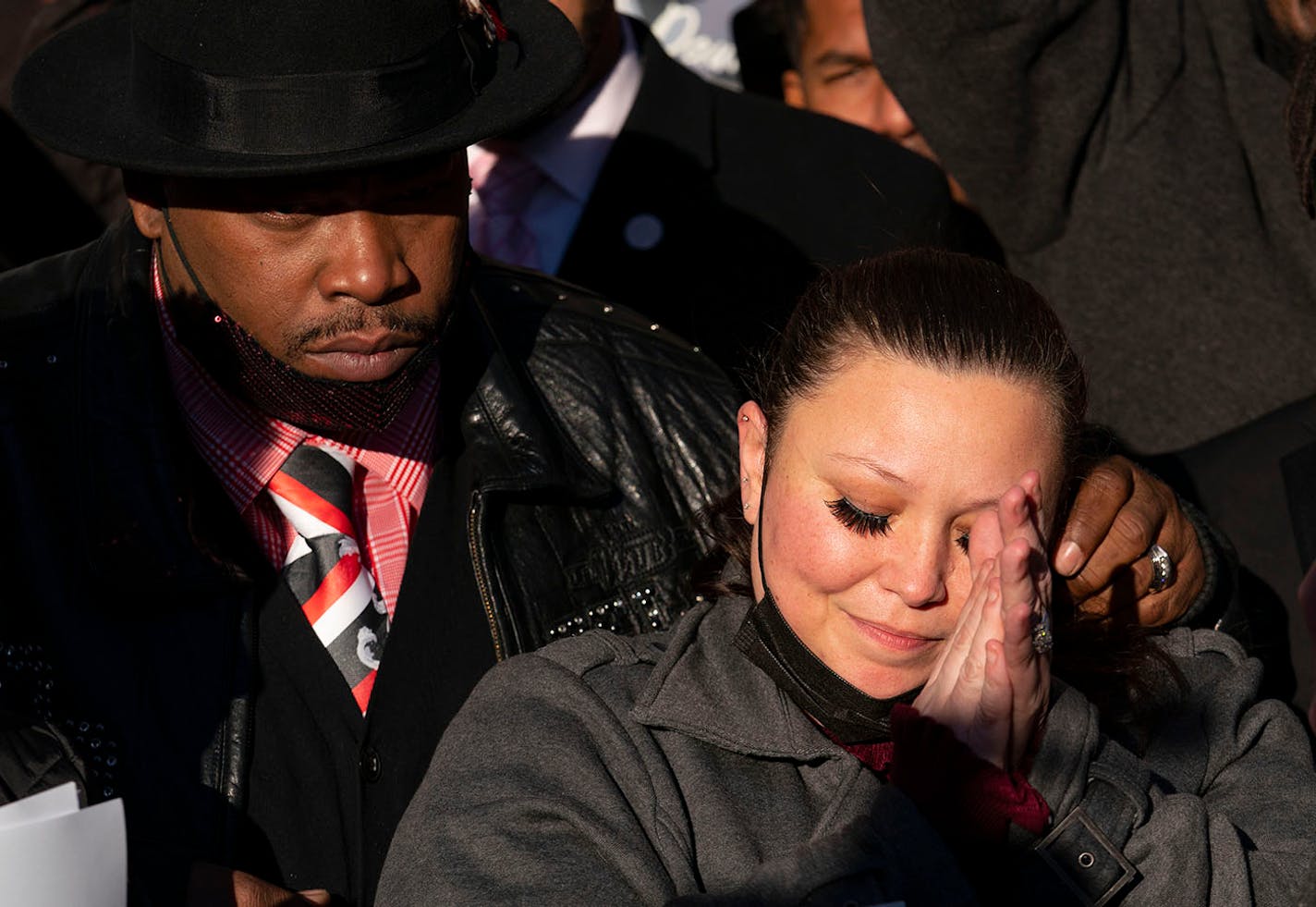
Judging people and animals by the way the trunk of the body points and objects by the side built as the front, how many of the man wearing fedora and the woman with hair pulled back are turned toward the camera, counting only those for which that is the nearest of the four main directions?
2

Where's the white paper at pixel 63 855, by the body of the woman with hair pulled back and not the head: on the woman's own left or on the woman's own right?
on the woman's own right

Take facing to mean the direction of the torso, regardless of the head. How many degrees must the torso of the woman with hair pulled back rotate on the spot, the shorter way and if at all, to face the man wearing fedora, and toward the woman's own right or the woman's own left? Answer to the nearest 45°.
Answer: approximately 135° to the woman's own right

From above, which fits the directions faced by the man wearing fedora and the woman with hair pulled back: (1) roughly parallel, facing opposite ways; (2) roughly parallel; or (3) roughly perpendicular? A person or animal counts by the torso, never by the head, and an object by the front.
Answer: roughly parallel

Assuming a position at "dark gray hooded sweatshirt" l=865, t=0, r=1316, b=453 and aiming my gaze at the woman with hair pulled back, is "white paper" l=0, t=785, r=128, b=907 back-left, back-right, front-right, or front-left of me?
front-right

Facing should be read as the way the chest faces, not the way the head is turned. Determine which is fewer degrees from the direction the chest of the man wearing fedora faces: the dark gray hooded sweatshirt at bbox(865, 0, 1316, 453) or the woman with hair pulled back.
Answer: the woman with hair pulled back

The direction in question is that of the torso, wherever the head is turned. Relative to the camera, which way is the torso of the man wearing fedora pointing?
toward the camera

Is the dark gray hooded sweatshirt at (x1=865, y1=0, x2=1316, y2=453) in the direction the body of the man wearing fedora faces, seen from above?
no

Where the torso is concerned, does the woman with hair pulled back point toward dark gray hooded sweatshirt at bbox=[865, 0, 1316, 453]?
no

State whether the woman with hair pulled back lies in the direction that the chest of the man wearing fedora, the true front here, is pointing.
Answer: no
